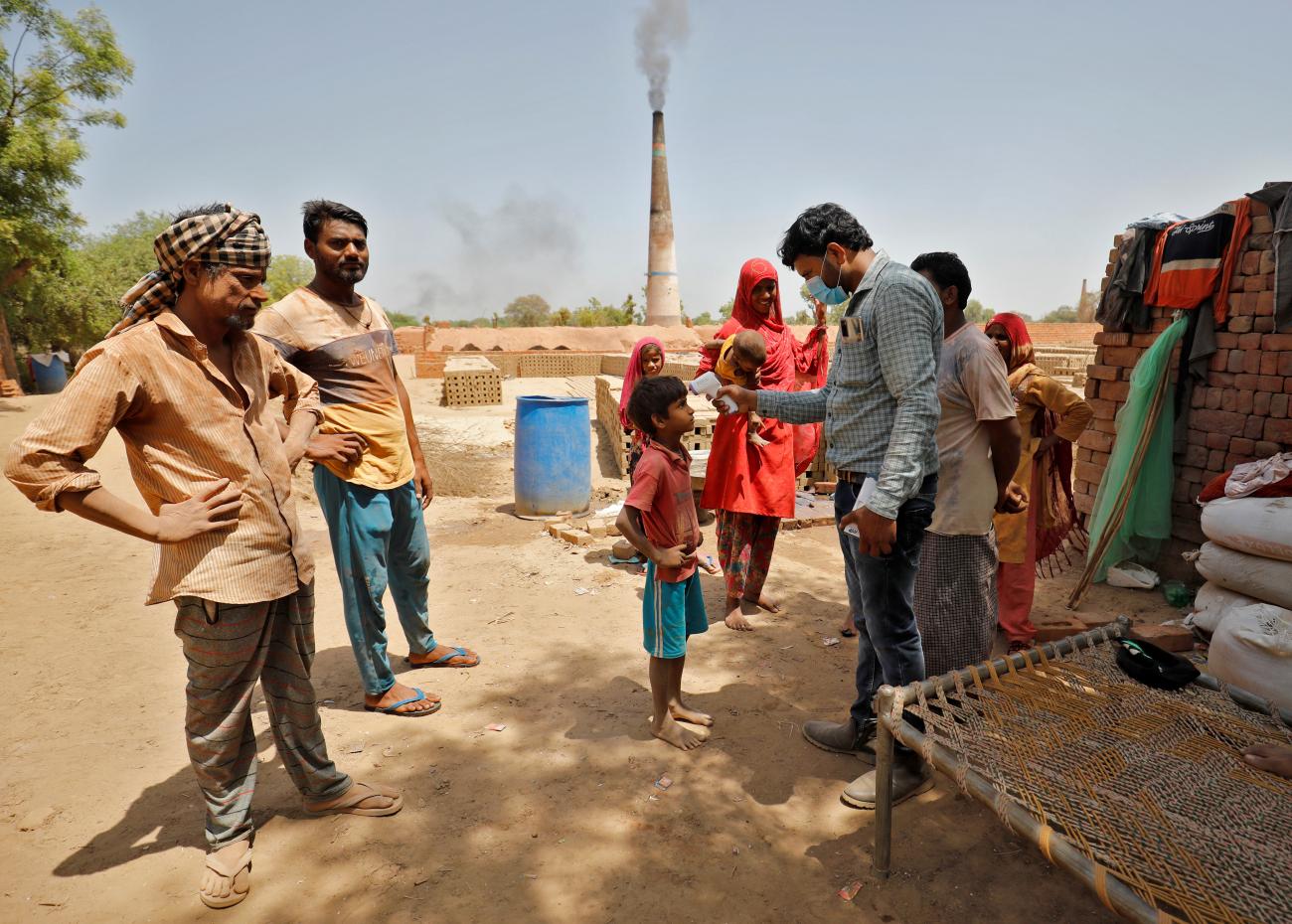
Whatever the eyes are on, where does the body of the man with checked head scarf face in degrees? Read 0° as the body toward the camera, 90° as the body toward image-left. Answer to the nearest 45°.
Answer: approximately 315°

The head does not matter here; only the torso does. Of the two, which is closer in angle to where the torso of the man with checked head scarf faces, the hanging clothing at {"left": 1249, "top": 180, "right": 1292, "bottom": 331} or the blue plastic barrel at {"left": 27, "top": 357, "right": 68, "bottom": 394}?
the hanging clothing

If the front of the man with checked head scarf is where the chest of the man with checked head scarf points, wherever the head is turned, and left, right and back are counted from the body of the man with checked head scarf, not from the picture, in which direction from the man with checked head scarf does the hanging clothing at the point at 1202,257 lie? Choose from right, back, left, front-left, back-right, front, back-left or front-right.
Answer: front-left

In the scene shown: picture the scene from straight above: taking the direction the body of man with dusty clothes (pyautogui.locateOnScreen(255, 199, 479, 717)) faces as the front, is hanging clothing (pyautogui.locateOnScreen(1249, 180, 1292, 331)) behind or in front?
in front

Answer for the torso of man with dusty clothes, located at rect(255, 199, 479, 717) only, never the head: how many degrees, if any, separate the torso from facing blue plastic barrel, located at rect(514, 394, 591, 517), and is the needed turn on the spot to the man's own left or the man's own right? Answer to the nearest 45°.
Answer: approximately 90° to the man's own left

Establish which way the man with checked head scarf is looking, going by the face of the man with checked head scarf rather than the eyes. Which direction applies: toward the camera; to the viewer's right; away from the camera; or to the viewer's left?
to the viewer's right

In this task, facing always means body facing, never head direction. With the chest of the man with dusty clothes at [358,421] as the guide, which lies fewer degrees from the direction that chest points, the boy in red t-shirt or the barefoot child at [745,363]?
the boy in red t-shirt

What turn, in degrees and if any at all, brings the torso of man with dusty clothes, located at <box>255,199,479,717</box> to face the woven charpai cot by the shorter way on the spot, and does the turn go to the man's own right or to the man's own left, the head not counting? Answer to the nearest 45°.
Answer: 0° — they already face it

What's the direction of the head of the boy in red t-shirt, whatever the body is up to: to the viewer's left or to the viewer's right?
to the viewer's right

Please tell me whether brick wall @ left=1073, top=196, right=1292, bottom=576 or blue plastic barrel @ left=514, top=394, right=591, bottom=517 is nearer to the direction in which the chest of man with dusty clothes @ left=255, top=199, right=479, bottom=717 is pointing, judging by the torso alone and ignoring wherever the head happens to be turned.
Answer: the brick wall

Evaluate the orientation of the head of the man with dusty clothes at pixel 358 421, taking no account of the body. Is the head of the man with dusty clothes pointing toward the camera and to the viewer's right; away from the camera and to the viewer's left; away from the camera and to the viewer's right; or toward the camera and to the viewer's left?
toward the camera and to the viewer's right

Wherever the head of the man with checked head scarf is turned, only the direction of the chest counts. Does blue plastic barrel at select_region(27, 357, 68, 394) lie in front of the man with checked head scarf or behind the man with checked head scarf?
behind
